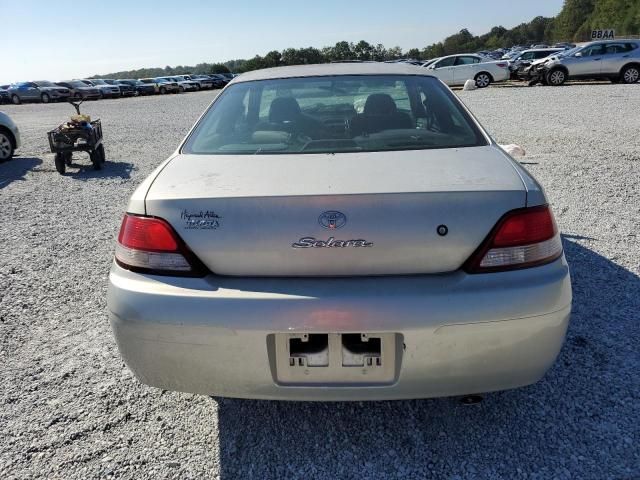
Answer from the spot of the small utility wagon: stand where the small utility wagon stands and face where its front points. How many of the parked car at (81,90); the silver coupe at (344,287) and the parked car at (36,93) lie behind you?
1

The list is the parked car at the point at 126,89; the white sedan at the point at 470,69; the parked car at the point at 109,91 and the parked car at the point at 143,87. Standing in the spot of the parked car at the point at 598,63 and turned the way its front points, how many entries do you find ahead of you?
4

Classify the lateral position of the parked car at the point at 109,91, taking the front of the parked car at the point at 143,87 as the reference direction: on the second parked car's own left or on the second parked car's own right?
on the second parked car's own right

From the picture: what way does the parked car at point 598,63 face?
to the viewer's left

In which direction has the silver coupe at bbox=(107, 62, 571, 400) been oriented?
away from the camera

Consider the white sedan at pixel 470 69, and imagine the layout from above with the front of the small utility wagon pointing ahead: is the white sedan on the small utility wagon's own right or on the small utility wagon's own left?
on the small utility wagon's own right

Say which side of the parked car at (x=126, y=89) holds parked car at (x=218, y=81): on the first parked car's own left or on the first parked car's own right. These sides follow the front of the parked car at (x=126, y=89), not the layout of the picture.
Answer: on the first parked car's own left

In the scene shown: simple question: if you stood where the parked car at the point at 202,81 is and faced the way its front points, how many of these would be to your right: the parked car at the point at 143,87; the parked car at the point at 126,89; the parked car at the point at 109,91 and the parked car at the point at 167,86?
4

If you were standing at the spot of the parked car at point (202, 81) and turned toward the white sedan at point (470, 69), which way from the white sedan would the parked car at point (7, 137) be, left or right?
right

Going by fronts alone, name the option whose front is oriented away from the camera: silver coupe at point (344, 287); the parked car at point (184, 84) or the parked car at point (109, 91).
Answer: the silver coupe

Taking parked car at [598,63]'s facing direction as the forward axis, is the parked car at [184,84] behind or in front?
in front

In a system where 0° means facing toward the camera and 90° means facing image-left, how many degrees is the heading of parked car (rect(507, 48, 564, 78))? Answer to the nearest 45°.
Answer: approximately 45°

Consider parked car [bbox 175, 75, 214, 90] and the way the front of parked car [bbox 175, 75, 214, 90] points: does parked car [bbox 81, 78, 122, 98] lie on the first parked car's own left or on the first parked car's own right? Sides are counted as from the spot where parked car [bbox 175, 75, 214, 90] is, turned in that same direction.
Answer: on the first parked car's own right

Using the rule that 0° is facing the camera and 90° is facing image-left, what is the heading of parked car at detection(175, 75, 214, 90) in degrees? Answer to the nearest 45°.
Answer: approximately 315°

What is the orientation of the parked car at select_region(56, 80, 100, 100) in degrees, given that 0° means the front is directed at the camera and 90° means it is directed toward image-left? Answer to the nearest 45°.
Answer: approximately 315°

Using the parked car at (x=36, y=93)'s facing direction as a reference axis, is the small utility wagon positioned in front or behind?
in front

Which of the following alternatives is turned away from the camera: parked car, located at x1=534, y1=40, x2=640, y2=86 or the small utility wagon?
the small utility wagon

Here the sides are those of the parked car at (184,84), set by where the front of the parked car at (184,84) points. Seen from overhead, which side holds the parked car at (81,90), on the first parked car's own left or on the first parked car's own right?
on the first parked car's own right
